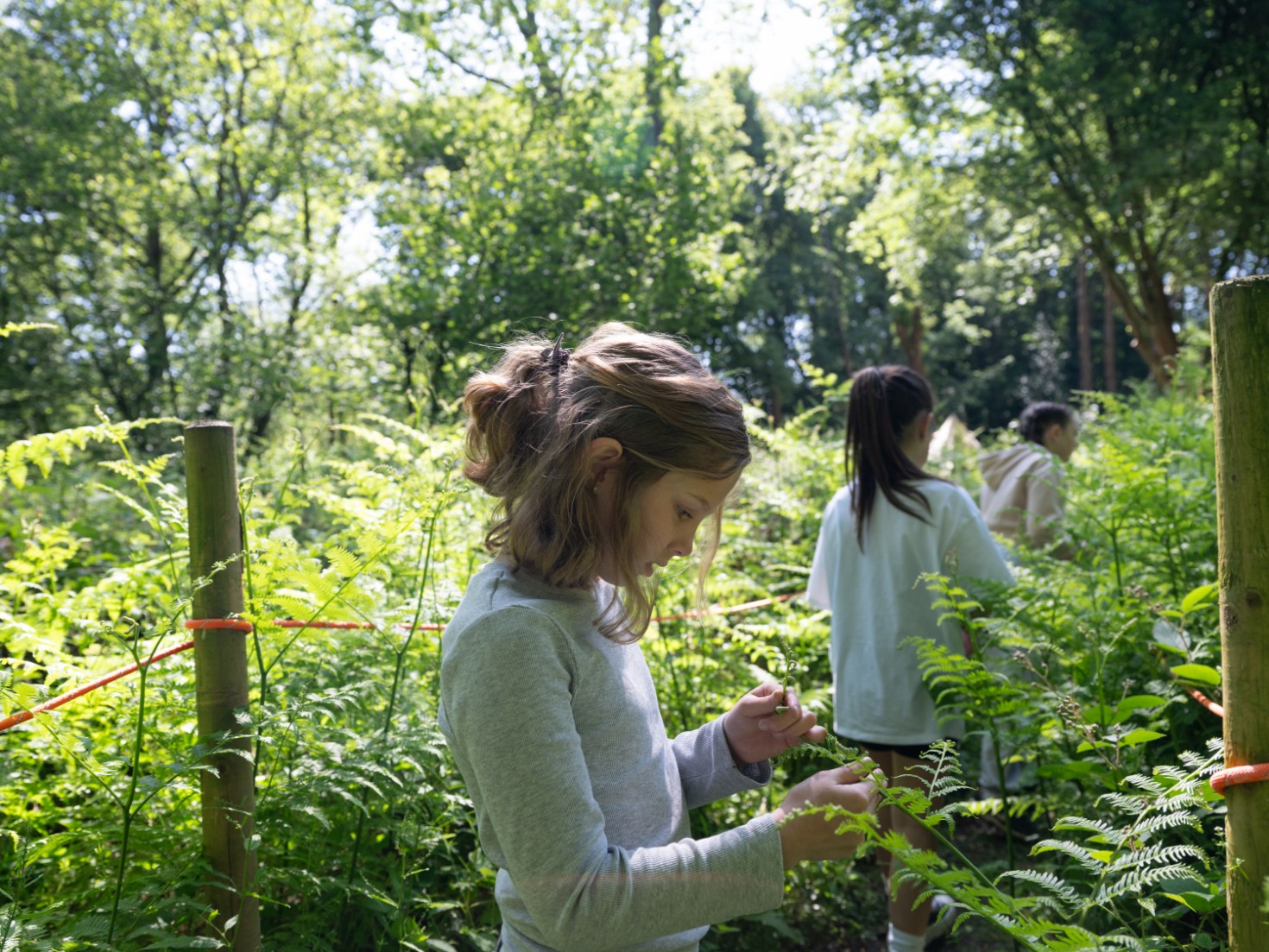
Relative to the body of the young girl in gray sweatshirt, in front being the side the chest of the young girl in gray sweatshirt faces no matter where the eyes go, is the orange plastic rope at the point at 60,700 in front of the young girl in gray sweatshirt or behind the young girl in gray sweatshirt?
behind

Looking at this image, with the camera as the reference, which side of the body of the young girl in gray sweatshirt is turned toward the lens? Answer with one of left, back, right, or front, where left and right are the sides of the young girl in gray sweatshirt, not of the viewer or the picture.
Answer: right

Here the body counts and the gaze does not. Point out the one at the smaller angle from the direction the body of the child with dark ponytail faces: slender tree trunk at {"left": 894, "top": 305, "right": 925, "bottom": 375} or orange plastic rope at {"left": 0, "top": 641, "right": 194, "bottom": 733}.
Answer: the slender tree trunk

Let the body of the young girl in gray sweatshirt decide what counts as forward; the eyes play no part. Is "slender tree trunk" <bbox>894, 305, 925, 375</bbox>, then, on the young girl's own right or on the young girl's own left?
on the young girl's own left

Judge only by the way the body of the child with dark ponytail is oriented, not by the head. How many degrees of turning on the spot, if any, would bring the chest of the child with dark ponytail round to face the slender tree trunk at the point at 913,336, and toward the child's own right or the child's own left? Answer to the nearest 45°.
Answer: approximately 45° to the child's own left

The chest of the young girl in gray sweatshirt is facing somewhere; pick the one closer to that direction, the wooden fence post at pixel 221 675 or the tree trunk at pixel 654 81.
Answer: the tree trunk

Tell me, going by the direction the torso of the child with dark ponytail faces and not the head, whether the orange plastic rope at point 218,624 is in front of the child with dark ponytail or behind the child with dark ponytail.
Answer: behind

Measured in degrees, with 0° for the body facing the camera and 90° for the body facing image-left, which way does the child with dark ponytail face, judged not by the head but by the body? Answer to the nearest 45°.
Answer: approximately 225°

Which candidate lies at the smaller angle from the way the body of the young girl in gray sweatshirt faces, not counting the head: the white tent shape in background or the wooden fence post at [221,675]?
the white tent shape in background

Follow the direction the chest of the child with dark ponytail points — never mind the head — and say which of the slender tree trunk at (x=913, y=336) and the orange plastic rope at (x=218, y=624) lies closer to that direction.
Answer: the slender tree trunk

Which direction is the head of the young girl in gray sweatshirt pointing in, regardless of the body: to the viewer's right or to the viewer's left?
to the viewer's right
